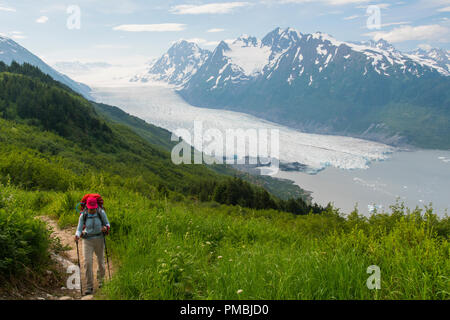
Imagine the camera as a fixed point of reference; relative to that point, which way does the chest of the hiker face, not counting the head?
toward the camera
